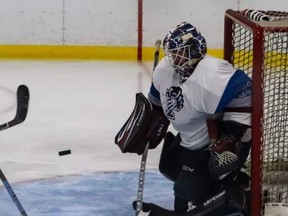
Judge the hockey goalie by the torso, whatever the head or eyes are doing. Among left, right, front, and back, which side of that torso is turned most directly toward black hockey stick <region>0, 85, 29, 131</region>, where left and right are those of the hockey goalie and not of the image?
front

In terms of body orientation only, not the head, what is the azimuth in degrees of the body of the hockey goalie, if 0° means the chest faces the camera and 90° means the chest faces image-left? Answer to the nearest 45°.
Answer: approximately 45°
